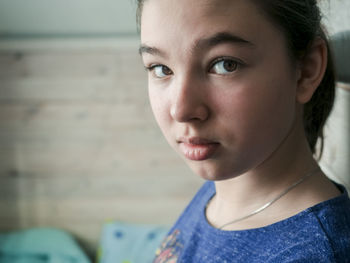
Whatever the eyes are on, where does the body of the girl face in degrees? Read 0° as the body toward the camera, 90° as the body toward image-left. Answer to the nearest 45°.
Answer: approximately 45°

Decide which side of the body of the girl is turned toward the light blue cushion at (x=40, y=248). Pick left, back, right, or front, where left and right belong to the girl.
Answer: right
